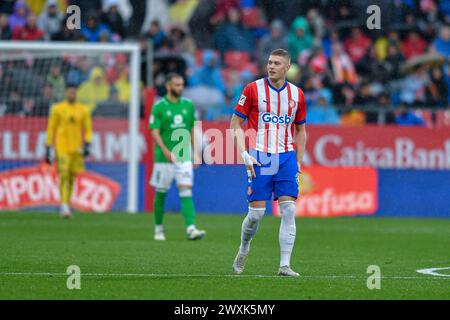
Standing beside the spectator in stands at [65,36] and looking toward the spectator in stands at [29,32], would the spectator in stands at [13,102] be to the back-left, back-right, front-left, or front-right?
front-left

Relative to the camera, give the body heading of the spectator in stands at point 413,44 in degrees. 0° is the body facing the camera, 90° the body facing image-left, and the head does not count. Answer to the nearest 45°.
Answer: approximately 0°

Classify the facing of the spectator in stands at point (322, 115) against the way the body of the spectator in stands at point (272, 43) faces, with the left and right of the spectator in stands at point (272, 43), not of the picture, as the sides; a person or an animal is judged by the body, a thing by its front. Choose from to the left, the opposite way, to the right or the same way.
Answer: the same way

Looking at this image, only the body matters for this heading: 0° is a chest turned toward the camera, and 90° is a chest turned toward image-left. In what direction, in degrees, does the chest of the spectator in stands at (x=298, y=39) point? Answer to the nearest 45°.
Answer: approximately 0°

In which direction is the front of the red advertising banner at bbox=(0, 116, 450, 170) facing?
toward the camera

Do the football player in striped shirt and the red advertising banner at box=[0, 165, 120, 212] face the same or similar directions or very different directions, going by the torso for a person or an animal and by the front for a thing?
same or similar directions

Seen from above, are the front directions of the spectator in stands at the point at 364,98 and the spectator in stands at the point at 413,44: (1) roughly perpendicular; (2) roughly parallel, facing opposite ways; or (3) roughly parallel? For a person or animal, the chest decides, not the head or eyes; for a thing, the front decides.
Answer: roughly parallel

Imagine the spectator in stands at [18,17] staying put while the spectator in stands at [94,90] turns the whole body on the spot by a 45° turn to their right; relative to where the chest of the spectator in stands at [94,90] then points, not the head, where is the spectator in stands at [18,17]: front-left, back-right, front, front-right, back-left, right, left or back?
right

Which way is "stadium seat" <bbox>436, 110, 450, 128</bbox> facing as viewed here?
toward the camera

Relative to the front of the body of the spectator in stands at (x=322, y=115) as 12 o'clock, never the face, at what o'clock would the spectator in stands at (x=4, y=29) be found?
the spectator in stands at (x=4, y=29) is roughly at 3 o'clock from the spectator in stands at (x=322, y=115).

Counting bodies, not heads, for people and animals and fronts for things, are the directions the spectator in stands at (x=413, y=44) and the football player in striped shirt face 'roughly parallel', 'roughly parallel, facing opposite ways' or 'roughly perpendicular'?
roughly parallel

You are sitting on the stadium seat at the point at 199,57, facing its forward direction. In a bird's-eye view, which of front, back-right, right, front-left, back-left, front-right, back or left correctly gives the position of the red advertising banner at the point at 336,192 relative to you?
front-left

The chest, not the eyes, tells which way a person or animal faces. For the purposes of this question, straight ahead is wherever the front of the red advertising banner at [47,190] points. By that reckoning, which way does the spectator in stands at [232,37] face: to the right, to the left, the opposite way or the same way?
the same way

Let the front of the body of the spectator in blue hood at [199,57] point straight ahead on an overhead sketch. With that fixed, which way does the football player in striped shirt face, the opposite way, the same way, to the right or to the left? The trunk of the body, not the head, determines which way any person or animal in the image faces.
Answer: the same way
